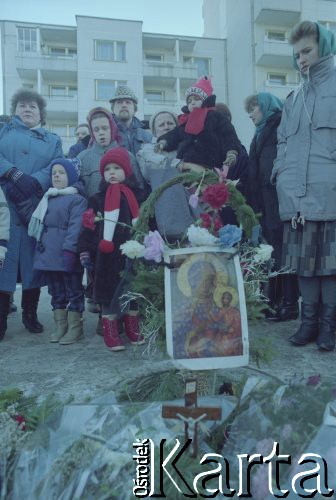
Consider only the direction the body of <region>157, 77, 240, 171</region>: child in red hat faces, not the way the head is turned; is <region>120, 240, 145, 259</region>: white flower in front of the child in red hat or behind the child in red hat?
in front

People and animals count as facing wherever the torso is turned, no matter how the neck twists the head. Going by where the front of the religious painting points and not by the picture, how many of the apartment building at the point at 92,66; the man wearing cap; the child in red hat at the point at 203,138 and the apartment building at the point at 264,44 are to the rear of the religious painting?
4

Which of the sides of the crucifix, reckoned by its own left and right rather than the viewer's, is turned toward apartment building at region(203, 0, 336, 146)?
back

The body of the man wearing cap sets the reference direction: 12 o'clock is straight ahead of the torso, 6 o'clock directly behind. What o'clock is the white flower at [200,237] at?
The white flower is roughly at 12 o'clock from the man wearing cap.

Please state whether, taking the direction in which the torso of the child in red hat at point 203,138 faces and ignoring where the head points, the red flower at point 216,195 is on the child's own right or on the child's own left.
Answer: on the child's own left

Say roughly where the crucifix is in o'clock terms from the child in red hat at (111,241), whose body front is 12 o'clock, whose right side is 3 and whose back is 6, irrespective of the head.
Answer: The crucifix is roughly at 12 o'clock from the child in red hat.

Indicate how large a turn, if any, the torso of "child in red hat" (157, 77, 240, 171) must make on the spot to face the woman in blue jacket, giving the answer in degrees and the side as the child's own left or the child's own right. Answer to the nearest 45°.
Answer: approximately 45° to the child's own right
